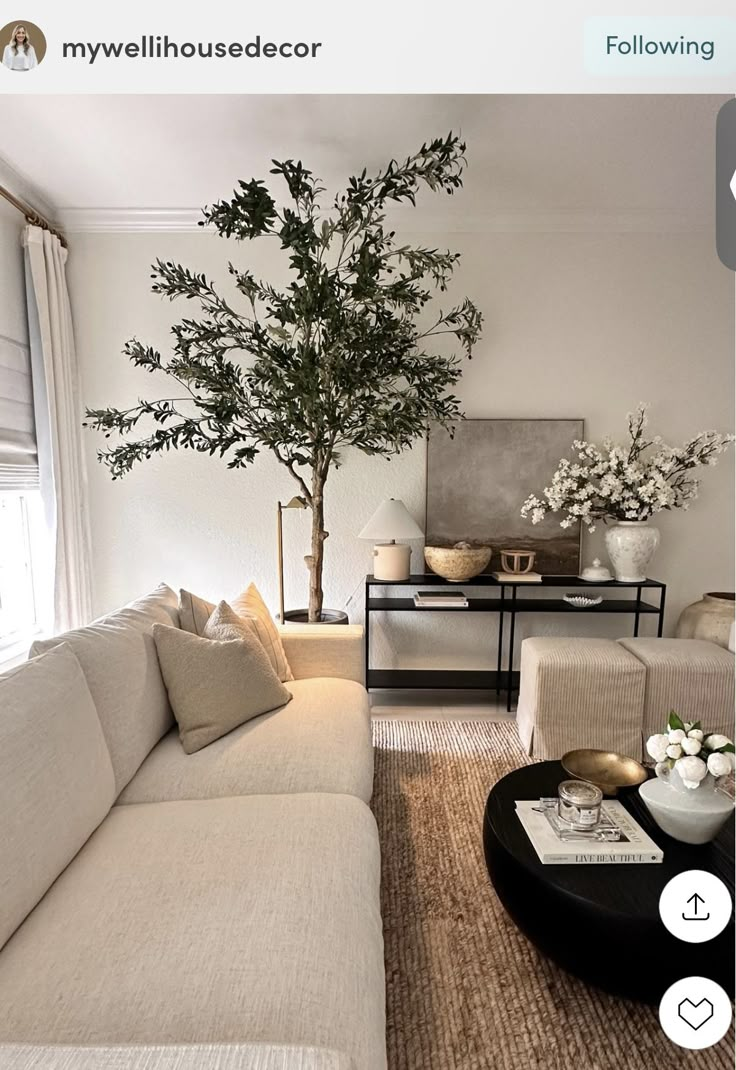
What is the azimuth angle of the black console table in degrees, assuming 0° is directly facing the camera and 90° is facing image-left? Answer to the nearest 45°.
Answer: approximately 0°

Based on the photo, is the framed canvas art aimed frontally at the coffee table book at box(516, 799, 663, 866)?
yes

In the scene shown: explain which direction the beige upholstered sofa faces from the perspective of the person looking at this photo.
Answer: facing to the right of the viewer

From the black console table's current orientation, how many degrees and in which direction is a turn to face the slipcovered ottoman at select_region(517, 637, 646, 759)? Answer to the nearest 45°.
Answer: approximately 45° to its left

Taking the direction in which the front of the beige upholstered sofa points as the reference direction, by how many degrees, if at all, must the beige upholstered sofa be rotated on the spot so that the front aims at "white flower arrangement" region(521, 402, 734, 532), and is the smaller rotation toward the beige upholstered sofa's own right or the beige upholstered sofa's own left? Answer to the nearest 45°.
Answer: approximately 45° to the beige upholstered sofa's own left

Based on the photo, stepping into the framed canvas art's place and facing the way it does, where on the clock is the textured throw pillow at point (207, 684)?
The textured throw pillow is roughly at 1 o'clock from the framed canvas art.

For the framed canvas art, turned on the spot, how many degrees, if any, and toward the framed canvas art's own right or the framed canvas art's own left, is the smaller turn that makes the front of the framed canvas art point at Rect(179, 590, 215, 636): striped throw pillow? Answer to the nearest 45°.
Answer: approximately 45° to the framed canvas art's own right

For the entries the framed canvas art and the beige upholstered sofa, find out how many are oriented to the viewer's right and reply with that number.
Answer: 1
